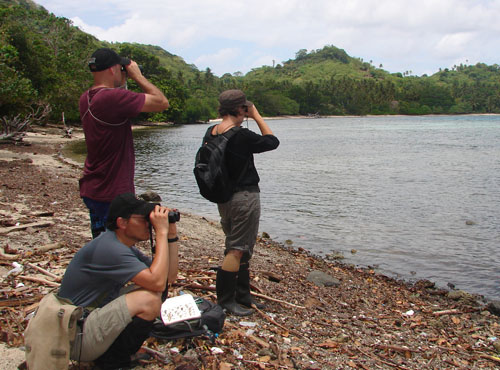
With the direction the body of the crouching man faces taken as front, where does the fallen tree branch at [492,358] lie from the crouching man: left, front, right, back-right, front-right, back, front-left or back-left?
front

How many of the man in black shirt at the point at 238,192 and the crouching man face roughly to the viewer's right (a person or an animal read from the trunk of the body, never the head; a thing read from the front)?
2

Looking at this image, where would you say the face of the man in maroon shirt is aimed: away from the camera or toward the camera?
away from the camera

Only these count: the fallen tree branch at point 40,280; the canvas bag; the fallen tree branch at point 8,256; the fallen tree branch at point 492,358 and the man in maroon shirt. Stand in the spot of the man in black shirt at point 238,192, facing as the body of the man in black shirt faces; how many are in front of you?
1

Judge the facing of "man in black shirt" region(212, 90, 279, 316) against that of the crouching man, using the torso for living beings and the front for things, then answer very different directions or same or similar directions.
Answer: same or similar directions

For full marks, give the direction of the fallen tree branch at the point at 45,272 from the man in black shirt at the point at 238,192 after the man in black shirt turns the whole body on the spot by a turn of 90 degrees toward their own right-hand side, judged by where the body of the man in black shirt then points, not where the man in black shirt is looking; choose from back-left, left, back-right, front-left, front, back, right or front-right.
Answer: right

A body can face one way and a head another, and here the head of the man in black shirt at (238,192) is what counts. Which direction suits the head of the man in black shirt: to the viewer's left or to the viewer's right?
to the viewer's right

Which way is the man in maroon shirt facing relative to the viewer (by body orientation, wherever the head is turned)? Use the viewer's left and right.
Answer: facing away from the viewer and to the right of the viewer

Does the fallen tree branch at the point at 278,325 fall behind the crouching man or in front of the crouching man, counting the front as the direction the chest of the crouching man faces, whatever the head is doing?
in front

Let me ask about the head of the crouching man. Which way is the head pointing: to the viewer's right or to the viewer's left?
to the viewer's right

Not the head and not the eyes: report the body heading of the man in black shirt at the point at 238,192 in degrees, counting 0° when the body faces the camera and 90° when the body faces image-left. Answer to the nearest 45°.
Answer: approximately 270°

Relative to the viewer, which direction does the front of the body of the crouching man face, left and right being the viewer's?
facing to the right of the viewer

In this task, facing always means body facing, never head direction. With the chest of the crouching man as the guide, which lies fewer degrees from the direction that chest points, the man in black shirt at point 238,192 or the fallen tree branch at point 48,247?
the man in black shirt
